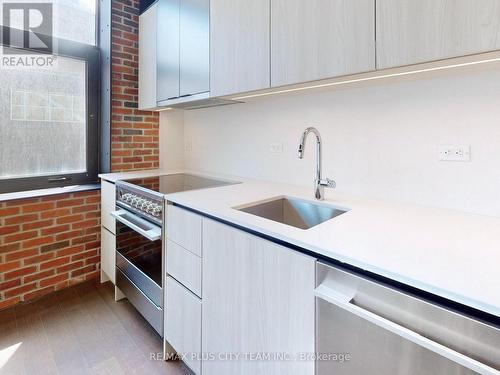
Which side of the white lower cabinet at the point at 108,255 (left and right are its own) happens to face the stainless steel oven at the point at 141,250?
left

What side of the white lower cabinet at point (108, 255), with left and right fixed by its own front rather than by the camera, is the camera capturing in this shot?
left

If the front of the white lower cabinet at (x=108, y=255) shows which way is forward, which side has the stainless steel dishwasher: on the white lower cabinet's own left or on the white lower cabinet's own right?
on the white lower cabinet's own left

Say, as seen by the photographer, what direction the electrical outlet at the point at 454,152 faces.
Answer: facing the viewer

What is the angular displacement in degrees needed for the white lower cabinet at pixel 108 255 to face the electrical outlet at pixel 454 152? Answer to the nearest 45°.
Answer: approximately 135° to its left
